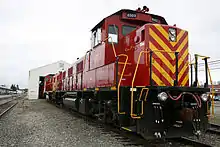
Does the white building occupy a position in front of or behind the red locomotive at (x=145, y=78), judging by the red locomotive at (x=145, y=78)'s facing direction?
behind

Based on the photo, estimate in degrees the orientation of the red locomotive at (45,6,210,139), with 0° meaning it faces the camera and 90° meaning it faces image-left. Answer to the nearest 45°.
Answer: approximately 315°
